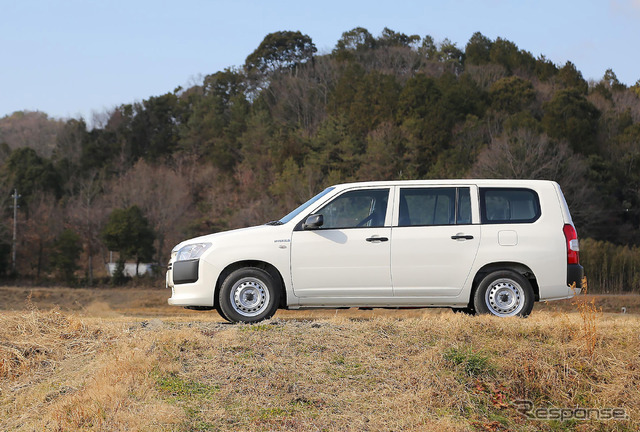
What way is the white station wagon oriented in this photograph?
to the viewer's left
